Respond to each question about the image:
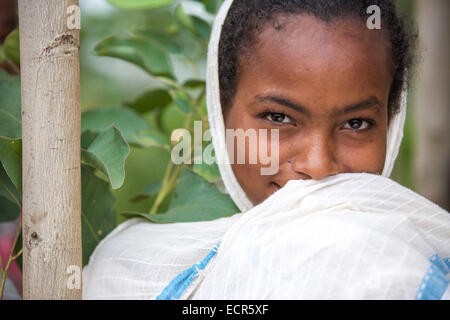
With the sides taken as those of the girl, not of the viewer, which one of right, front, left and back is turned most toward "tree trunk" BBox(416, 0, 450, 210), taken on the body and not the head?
back

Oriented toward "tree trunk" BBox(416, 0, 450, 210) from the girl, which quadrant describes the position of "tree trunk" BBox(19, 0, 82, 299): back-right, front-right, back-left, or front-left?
back-left

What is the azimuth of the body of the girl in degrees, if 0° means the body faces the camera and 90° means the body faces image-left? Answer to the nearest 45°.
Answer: approximately 0°
